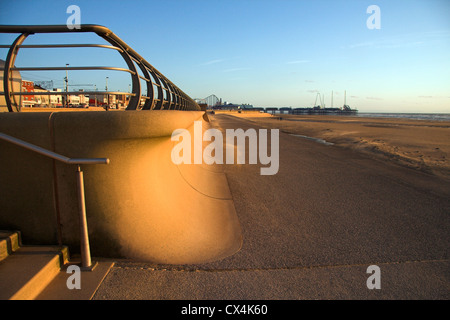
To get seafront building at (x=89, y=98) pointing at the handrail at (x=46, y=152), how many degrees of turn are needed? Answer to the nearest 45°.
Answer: approximately 45° to its right

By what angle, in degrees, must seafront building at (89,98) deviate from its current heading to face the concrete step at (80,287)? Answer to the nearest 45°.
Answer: approximately 45° to its right

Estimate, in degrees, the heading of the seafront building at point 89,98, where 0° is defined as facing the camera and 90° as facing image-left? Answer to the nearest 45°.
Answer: approximately 315°

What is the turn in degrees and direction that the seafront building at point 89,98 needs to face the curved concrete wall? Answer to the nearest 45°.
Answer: approximately 45° to its right
